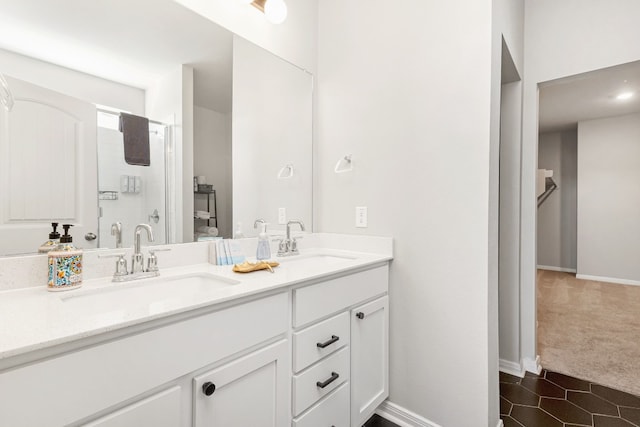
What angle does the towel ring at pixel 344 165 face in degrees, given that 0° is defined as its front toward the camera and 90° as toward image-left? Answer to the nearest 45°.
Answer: approximately 45°

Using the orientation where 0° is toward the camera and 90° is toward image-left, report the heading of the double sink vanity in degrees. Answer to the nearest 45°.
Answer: approximately 315°

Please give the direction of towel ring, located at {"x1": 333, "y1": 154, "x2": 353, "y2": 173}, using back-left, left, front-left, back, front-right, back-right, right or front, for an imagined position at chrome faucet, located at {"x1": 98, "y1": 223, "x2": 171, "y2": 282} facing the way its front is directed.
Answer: front-left

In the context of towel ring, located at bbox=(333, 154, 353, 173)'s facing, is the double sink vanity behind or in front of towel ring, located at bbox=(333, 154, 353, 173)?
in front

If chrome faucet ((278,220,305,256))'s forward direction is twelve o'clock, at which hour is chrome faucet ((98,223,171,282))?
chrome faucet ((98,223,171,282)) is roughly at 3 o'clock from chrome faucet ((278,220,305,256)).

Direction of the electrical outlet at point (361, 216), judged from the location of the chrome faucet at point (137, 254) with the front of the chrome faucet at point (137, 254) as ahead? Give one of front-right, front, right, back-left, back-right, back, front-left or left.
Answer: front-left

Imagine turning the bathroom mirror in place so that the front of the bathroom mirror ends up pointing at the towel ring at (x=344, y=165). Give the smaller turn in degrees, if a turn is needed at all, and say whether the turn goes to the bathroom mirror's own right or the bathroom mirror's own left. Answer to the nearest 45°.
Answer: approximately 45° to the bathroom mirror's own left

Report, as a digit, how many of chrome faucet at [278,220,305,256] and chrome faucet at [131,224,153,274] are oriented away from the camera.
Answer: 0

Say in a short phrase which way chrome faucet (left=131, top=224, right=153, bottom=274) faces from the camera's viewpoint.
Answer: facing the viewer and to the right of the viewer
